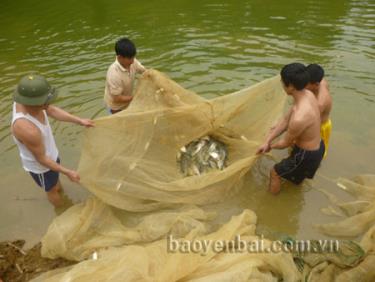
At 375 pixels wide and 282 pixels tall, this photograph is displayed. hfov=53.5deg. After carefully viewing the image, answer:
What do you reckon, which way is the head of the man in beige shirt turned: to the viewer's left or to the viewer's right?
to the viewer's right

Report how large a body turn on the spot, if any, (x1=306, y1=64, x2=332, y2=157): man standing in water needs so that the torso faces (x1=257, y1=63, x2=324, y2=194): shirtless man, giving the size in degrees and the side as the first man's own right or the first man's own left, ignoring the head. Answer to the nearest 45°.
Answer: approximately 90° to the first man's own left

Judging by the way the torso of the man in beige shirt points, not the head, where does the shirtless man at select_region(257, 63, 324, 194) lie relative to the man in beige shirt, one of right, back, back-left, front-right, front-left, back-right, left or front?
front

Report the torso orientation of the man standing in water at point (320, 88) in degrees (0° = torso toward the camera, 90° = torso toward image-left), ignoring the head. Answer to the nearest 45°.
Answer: approximately 90°

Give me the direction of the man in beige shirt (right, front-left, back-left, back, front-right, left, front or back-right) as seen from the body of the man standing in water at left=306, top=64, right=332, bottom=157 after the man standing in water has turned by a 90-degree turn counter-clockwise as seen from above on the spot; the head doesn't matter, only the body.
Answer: right

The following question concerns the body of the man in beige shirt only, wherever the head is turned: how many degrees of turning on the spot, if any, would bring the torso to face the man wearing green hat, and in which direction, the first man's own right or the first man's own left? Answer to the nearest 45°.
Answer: approximately 90° to the first man's own right

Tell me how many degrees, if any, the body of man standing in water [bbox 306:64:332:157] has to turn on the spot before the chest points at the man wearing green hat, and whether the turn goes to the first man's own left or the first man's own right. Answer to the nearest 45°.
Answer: approximately 45° to the first man's own left

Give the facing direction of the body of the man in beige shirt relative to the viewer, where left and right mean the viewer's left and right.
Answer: facing the viewer and to the right of the viewer
